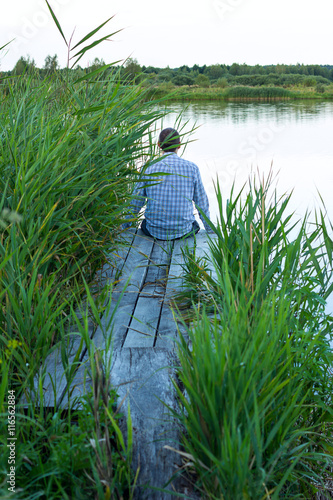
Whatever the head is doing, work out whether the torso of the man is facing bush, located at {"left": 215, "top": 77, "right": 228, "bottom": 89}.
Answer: yes

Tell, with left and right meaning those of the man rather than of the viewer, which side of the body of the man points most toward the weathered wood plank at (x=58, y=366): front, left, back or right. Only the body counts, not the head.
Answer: back

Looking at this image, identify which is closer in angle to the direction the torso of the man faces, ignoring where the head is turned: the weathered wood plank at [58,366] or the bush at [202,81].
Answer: the bush

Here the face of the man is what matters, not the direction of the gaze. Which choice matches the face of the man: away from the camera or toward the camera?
away from the camera

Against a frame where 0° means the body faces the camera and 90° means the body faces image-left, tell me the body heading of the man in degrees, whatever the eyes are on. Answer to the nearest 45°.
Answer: approximately 180°

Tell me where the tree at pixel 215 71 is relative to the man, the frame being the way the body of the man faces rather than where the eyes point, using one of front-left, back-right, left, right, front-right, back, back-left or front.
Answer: front

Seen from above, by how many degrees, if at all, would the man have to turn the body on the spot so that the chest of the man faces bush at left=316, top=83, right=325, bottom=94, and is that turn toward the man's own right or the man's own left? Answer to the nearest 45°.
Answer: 0° — they already face it

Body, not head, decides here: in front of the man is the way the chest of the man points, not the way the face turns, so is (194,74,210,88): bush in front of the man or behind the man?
in front
